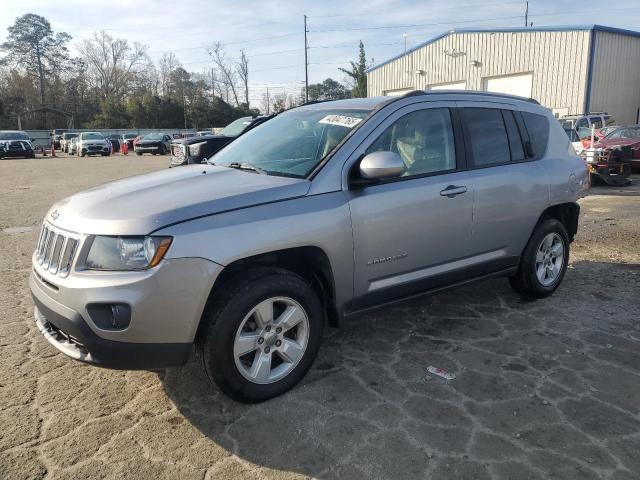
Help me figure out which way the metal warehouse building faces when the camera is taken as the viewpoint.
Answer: facing the viewer and to the left of the viewer

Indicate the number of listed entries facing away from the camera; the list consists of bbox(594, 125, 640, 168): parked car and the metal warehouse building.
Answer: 0

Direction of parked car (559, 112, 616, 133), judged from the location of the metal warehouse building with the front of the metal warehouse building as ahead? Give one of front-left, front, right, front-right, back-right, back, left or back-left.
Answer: front-left

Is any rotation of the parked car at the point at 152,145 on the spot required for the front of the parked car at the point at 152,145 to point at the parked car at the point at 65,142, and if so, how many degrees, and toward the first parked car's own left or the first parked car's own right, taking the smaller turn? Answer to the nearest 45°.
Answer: approximately 90° to the first parked car's own right

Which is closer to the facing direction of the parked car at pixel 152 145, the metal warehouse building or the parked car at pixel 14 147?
the parked car

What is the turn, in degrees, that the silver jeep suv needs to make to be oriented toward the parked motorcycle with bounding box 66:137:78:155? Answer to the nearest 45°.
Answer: approximately 90° to its right

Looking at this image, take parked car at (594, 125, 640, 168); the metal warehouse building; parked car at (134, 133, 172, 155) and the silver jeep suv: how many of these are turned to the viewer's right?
0

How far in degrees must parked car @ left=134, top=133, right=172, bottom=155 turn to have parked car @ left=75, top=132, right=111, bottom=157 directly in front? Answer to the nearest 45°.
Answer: approximately 45° to its right

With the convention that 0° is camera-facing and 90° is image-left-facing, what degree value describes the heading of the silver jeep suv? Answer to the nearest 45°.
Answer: approximately 45°

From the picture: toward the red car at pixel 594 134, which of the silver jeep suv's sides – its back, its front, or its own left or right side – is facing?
back

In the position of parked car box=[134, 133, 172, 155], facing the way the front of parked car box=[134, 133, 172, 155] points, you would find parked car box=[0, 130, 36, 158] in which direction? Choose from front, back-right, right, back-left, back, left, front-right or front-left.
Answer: front-right

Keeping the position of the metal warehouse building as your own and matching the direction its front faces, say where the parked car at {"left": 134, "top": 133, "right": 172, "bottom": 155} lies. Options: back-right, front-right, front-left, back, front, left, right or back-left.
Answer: front-right

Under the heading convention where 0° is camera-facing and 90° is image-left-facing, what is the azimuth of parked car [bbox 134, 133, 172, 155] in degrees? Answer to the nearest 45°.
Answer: approximately 45°
